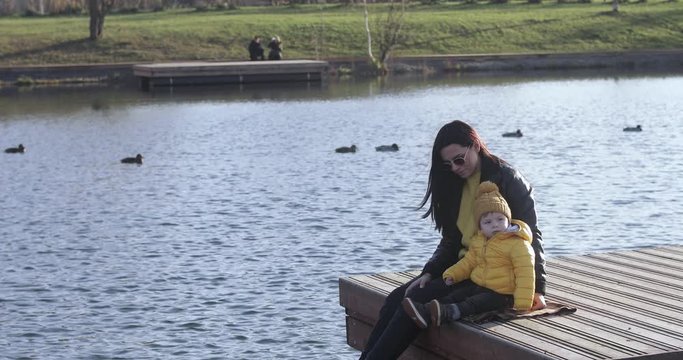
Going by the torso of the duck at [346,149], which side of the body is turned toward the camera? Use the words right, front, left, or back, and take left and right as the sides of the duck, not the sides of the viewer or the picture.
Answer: right

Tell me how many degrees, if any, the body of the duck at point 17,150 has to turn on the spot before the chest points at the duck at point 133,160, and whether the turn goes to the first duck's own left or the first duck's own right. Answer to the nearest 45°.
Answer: approximately 45° to the first duck's own right

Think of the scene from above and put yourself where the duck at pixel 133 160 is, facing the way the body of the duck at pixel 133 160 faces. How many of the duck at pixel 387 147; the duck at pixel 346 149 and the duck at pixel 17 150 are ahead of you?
2

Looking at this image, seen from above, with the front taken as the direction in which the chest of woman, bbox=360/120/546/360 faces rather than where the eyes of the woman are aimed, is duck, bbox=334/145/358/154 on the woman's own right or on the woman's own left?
on the woman's own right
